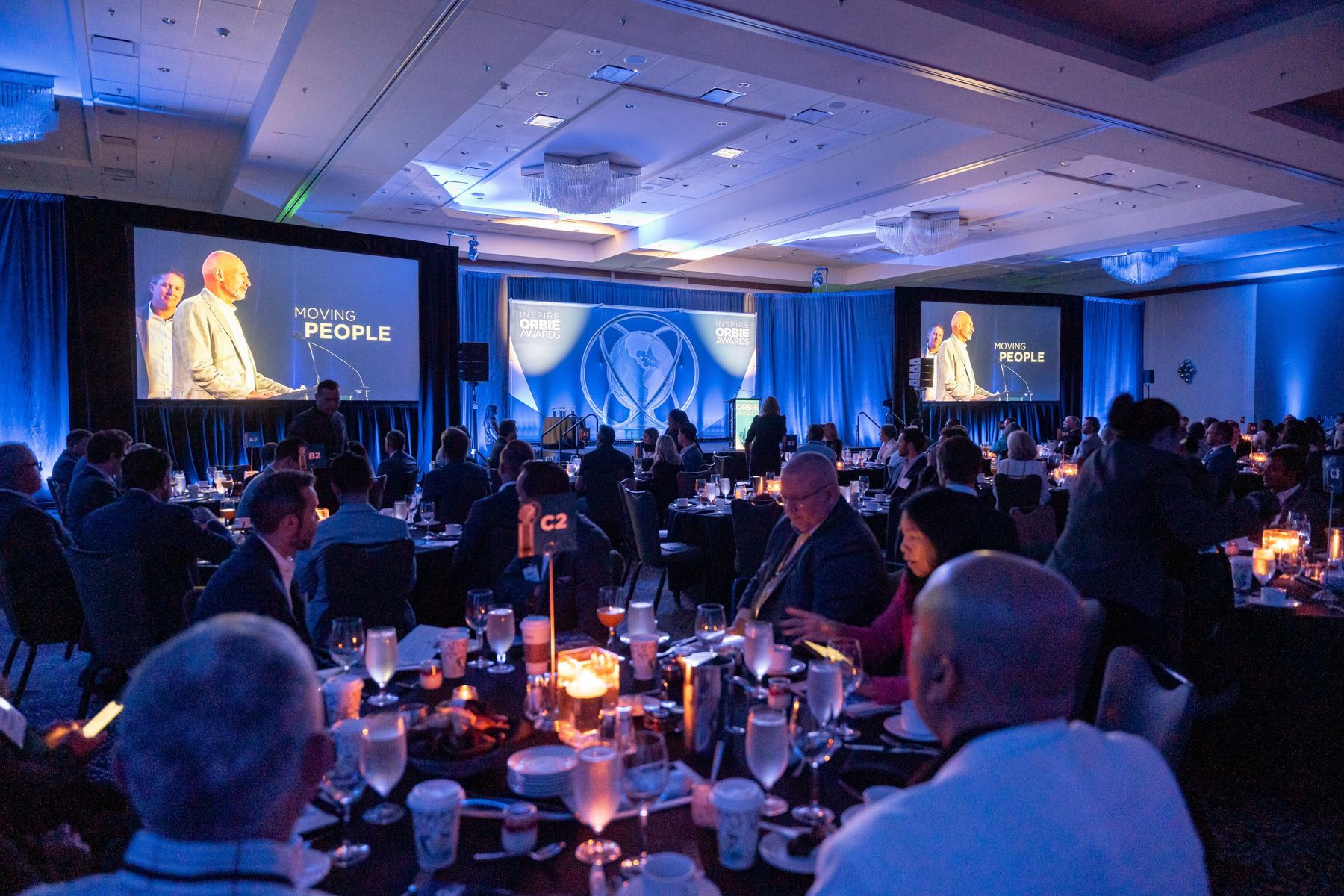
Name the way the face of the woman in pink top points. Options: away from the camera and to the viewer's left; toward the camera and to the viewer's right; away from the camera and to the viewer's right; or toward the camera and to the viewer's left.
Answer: toward the camera and to the viewer's left

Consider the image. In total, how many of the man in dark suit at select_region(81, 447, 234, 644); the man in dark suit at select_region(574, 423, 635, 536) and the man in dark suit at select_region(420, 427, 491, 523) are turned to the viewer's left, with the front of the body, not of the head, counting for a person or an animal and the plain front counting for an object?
0

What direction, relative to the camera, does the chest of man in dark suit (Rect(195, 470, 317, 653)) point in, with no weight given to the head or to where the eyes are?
to the viewer's right

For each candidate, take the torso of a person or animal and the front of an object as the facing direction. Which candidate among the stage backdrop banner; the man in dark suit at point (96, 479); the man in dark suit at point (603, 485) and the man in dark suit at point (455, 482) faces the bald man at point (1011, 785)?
the stage backdrop banner

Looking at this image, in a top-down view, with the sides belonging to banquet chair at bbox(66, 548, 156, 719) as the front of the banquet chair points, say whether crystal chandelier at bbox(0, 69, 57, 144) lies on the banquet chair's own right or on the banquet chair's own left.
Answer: on the banquet chair's own left

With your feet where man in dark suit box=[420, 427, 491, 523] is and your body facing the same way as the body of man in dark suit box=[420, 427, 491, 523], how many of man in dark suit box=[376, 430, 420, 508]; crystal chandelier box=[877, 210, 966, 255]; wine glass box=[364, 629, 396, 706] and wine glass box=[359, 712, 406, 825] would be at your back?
2

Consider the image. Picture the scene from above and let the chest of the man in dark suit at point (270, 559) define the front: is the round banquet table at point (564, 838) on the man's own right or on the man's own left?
on the man's own right

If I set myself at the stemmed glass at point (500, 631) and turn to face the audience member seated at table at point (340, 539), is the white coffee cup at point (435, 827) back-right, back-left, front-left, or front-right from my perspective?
back-left

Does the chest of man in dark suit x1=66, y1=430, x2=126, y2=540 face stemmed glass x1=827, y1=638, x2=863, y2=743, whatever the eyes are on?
no

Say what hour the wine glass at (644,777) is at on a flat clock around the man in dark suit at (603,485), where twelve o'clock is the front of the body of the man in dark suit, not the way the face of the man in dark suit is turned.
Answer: The wine glass is roughly at 6 o'clock from the man in dark suit.

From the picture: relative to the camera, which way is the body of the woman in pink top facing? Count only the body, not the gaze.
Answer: to the viewer's left

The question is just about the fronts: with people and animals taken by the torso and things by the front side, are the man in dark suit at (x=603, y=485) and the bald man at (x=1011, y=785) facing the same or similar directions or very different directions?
same or similar directions

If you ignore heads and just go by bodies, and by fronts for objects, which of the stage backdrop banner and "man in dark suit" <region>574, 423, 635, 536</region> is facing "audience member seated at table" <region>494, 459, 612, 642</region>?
the stage backdrop banner

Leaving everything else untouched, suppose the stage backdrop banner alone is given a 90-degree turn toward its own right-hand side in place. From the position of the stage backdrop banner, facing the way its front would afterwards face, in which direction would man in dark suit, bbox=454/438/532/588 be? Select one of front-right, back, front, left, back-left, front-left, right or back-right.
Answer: left

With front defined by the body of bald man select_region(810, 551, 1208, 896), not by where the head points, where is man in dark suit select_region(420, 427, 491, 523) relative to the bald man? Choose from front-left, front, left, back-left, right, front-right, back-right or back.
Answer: front

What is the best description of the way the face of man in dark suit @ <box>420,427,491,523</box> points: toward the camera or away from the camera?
away from the camera

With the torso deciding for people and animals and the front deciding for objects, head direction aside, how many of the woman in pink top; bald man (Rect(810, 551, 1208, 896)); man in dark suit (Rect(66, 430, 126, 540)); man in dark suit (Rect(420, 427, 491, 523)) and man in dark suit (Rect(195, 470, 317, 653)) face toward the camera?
0

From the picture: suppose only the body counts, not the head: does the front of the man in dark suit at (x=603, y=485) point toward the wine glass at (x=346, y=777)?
no

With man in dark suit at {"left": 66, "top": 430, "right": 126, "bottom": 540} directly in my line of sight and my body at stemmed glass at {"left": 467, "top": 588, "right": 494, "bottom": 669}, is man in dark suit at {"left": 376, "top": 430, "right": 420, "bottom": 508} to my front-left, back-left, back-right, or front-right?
front-right

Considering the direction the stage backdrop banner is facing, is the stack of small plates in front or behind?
in front

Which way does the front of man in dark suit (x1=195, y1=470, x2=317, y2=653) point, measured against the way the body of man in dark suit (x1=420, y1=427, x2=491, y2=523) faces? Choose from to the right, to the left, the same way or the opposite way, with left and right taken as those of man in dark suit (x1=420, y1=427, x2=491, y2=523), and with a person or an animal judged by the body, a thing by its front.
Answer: to the right
